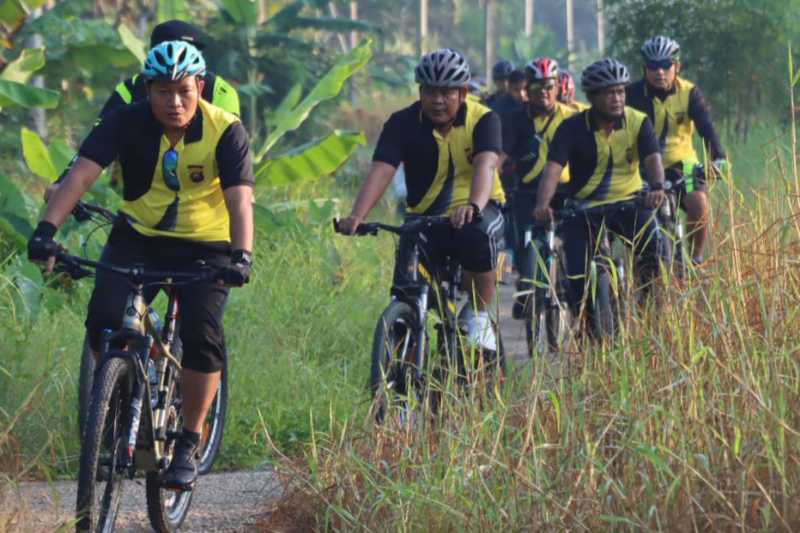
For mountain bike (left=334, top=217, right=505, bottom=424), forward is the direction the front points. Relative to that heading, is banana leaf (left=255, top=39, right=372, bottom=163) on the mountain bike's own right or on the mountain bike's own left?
on the mountain bike's own right

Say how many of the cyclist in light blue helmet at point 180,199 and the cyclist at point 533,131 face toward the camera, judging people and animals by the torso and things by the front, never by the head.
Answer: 2

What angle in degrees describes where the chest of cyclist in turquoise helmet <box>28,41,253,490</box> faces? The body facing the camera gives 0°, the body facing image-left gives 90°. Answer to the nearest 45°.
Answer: approximately 0°

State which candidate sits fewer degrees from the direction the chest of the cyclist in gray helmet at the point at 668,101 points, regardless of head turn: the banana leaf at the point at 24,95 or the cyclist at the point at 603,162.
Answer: the cyclist

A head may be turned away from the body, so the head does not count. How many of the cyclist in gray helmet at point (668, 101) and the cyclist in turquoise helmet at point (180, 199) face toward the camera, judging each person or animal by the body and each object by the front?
2

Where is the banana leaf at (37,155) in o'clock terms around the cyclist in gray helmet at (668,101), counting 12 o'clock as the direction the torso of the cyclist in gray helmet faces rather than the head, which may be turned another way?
The banana leaf is roughly at 2 o'clock from the cyclist in gray helmet.

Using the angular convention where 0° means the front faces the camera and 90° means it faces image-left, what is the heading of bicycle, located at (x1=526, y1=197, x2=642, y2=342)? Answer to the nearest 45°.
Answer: approximately 45°

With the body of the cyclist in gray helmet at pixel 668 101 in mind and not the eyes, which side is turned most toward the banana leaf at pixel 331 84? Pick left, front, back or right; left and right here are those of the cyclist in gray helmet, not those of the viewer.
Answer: right

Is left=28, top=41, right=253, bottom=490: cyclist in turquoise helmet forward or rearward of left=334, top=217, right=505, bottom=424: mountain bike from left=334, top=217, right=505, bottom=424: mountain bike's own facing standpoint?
forward

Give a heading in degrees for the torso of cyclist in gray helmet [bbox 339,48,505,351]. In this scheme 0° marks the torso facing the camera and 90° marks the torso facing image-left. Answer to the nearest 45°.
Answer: approximately 45°
